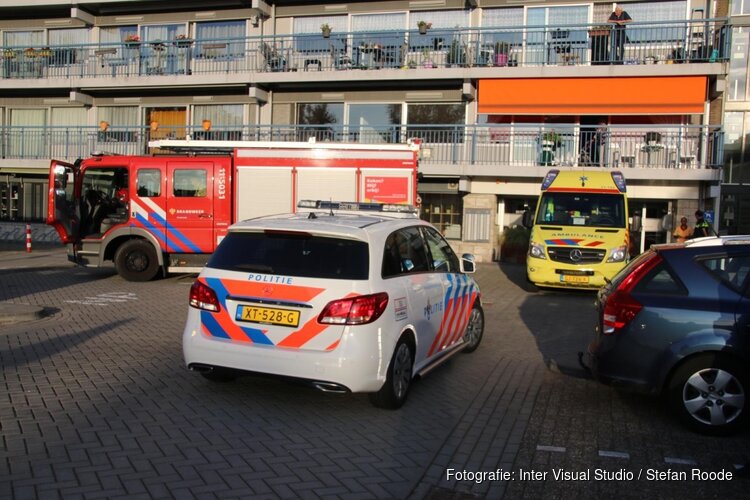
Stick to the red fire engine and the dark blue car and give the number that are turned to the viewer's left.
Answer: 1

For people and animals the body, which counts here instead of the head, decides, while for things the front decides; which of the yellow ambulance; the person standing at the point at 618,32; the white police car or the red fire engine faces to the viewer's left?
the red fire engine

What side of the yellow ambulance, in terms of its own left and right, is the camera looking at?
front

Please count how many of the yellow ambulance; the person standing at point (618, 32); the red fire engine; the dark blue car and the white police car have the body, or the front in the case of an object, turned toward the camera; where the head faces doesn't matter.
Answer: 2

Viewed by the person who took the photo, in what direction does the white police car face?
facing away from the viewer and to the right of the viewer

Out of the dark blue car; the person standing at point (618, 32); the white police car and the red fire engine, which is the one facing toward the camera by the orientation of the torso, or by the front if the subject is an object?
the person standing

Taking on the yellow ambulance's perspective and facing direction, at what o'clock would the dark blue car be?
The dark blue car is roughly at 12 o'clock from the yellow ambulance.

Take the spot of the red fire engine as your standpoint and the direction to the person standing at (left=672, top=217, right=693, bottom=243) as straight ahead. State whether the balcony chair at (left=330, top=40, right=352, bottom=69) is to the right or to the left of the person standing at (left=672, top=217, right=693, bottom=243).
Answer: left

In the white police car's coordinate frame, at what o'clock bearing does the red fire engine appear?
The red fire engine is roughly at 10 o'clock from the white police car.

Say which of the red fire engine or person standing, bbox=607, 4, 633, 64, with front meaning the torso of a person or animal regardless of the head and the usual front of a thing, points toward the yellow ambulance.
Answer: the person standing

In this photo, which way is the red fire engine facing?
to the viewer's left

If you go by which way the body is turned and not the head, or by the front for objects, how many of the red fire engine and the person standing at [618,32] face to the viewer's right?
0

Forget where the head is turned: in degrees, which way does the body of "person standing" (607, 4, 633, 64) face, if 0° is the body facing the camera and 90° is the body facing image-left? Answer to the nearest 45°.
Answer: approximately 0°

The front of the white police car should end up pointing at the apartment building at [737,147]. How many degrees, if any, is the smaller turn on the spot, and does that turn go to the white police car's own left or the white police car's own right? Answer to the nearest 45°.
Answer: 0° — it already faces it
